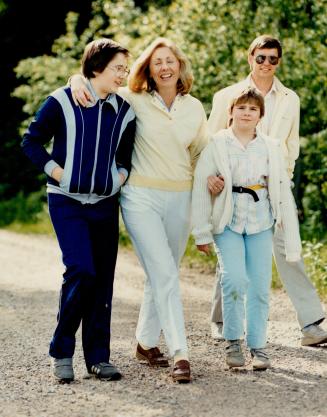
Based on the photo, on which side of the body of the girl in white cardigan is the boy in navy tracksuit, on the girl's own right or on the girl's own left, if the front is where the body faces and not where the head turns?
on the girl's own right

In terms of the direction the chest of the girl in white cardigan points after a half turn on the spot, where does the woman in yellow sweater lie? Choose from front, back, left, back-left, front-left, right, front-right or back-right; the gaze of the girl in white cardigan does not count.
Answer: left

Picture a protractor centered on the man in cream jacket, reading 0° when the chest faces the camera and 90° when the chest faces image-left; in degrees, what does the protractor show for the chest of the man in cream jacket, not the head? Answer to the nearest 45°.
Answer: approximately 0°

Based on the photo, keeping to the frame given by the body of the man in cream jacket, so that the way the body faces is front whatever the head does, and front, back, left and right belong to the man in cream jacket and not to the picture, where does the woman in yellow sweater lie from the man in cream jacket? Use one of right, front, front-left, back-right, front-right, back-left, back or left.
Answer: front-right

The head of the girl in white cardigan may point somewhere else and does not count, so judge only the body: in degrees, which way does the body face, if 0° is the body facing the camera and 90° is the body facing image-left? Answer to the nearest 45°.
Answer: approximately 0°

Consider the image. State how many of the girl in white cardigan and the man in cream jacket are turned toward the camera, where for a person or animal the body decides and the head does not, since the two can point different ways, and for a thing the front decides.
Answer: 2

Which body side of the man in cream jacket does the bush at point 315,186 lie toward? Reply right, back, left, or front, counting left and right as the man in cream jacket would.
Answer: back
